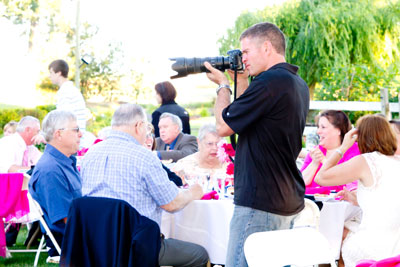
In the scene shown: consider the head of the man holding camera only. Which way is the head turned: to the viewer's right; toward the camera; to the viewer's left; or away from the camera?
to the viewer's left

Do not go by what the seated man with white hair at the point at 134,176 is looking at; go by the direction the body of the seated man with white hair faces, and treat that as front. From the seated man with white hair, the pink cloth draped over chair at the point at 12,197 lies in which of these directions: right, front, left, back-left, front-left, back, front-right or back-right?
left

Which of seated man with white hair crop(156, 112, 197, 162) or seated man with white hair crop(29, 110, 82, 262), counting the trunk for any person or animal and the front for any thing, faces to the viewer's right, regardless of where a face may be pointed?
seated man with white hair crop(29, 110, 82, 262)

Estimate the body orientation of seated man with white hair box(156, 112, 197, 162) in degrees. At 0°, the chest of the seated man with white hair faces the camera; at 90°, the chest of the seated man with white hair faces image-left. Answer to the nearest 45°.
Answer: approximately 45°

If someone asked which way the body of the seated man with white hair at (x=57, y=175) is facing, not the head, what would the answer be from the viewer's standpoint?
to the viewer's right

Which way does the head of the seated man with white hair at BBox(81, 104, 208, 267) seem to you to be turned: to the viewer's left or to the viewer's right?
to the viewer's right

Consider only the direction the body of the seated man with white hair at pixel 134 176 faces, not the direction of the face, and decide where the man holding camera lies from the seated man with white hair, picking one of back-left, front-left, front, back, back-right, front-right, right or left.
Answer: right

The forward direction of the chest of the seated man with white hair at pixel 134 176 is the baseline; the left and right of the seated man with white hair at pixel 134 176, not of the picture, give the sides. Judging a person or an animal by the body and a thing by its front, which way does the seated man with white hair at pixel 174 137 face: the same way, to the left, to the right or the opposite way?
the opposite way

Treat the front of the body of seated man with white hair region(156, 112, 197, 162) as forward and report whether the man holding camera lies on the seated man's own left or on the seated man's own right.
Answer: on the seated man's own left

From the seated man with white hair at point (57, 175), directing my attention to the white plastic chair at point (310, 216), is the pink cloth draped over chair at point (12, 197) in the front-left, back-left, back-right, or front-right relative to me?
back-left

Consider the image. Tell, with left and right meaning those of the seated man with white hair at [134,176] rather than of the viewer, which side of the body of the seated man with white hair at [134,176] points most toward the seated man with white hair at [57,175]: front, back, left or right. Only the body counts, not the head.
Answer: left

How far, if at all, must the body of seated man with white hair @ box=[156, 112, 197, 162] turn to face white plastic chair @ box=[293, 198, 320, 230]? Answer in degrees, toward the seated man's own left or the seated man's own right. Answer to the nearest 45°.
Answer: approximately 45° to the seated man's own left

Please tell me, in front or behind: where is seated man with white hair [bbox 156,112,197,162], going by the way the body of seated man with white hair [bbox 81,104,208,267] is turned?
in front

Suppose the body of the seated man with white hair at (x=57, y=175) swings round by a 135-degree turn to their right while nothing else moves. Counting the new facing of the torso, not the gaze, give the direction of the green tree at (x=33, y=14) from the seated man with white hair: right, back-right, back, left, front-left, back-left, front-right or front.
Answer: back-right

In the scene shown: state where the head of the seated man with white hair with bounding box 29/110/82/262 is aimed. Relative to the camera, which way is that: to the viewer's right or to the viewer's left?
to the viewer's right

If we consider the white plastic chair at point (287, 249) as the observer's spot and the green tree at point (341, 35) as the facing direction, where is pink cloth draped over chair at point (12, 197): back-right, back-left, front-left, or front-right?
front-left

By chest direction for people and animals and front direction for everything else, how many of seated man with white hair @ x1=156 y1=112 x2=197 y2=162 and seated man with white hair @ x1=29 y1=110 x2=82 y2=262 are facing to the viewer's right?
1

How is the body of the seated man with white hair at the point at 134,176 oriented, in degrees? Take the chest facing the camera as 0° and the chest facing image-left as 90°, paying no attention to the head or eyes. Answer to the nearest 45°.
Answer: approximately 225°

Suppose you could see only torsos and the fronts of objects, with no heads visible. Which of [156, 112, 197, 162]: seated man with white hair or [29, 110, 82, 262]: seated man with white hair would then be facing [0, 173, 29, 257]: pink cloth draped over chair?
[156, 112, 197, 162]: seated man with white hair

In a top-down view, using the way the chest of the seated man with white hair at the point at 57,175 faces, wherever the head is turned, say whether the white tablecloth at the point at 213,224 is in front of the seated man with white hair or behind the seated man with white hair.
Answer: in front

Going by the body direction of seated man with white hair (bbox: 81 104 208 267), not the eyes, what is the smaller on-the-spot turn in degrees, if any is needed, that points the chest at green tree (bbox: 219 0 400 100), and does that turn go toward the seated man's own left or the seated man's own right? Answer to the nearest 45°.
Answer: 0° — they already face it
